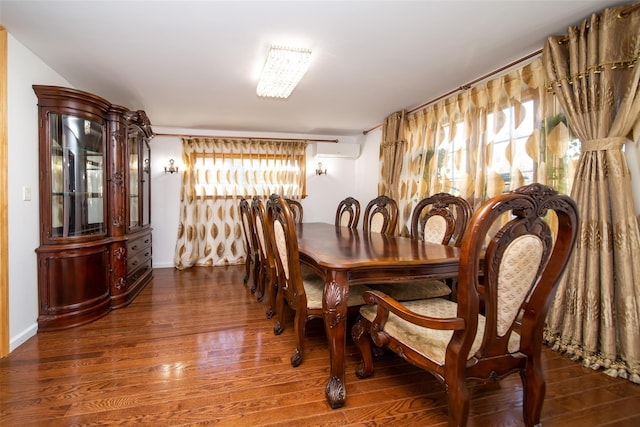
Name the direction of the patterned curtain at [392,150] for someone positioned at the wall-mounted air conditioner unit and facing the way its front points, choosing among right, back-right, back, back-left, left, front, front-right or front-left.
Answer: front-left

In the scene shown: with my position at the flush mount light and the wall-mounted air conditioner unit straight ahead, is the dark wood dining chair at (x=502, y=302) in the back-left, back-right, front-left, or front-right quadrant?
back-right

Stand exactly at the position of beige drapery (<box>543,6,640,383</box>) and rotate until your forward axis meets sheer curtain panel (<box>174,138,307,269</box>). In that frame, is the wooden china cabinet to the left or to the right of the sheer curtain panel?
left

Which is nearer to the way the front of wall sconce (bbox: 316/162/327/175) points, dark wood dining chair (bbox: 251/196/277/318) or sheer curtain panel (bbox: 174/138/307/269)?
the dark wood dining chair

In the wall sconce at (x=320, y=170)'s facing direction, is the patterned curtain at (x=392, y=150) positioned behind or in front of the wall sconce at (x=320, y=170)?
in front

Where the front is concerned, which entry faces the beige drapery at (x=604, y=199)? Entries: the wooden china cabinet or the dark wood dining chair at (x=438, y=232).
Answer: the wooden china cabinet

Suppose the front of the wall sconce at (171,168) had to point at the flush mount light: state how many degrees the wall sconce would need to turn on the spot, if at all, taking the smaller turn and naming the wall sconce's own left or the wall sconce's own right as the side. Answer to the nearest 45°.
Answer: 0° — it already faces it

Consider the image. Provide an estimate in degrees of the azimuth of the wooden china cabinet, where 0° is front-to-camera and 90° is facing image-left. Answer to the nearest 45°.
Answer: approximately 315°

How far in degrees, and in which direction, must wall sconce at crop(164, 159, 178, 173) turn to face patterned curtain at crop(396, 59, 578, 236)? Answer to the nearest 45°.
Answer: approximately 45° to its left

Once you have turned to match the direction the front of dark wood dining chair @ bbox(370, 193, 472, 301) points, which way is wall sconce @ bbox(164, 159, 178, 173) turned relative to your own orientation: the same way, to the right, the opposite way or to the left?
to the left

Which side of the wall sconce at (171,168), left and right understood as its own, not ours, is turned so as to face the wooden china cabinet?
front

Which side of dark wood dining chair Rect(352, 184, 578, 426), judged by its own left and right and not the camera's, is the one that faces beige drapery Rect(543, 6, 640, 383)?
right
